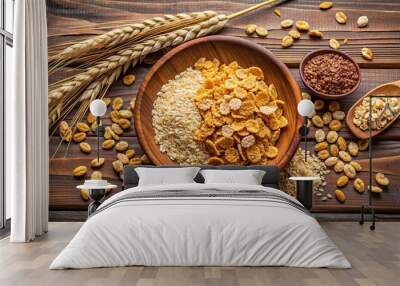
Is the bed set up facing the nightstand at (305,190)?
no

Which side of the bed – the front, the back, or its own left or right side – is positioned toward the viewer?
front

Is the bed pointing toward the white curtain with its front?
no

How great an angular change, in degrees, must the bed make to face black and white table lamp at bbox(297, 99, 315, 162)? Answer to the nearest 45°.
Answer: approximately 135° to its left
